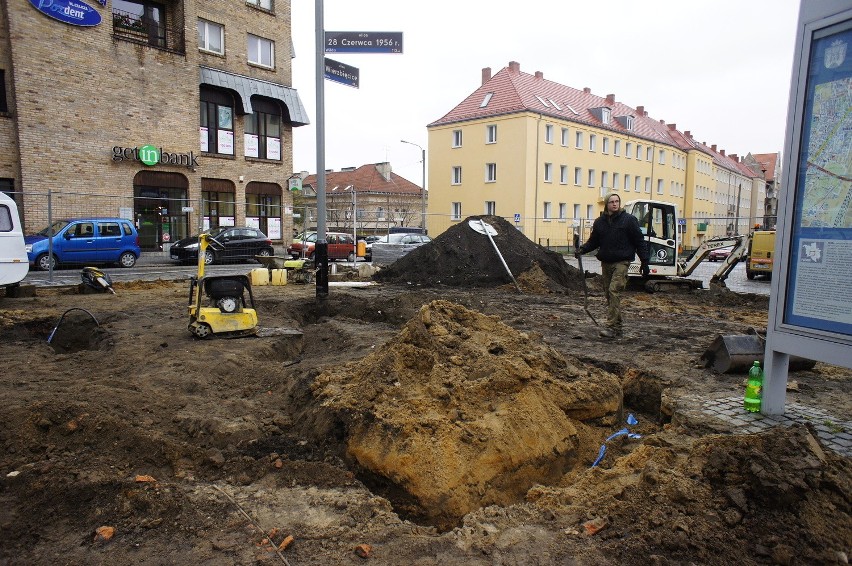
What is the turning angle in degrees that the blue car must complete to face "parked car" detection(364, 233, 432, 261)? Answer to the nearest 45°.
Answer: approximately 180°

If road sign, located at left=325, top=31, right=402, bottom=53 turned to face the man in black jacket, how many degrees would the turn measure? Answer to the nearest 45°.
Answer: approximately 45° to its left

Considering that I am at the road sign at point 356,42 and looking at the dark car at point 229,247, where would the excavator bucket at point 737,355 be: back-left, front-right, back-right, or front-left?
back-right

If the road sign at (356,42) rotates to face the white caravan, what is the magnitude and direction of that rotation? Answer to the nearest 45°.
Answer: approximately 90° to its right

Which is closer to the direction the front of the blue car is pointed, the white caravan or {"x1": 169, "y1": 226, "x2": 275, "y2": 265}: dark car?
the white caravan

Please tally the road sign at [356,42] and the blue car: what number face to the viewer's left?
1

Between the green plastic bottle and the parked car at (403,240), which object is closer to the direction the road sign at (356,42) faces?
the green plastic bottle

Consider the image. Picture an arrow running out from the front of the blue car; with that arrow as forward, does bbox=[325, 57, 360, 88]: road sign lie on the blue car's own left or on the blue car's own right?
on the blue car's own left

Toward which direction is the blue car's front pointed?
to the viewer's left

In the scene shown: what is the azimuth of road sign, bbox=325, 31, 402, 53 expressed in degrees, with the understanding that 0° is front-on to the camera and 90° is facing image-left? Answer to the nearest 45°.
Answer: approximately 0°

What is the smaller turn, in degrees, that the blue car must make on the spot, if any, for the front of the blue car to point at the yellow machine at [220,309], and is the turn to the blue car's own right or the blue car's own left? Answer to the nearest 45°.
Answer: approximately 90° to the blue car's own left

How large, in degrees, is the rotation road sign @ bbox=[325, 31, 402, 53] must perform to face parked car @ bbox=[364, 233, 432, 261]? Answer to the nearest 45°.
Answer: approximately 180°
